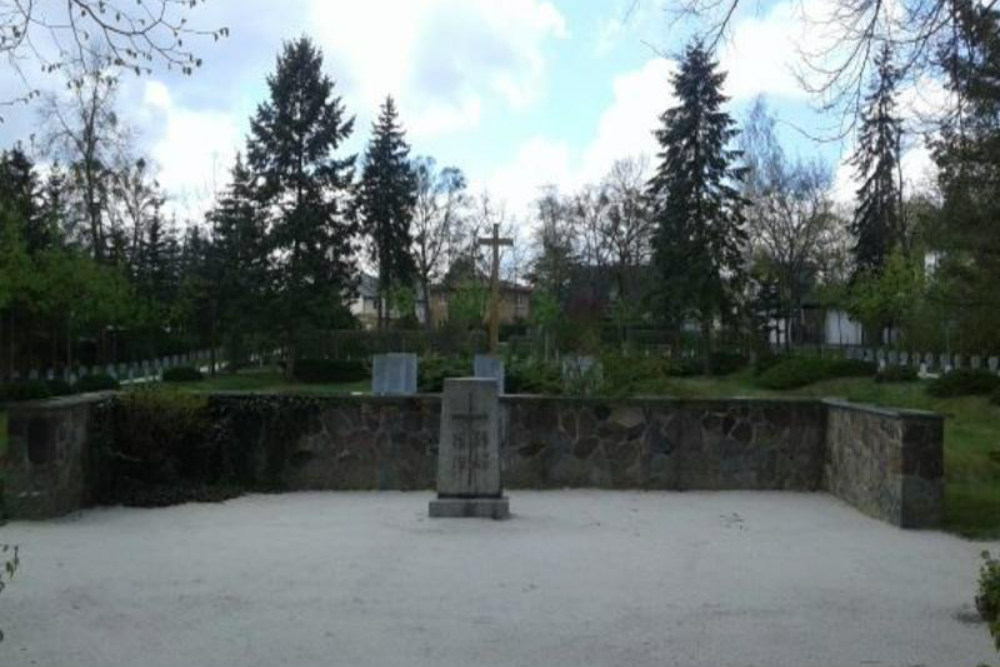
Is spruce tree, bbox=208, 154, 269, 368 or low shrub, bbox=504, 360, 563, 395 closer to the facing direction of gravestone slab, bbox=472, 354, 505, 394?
the low shrub

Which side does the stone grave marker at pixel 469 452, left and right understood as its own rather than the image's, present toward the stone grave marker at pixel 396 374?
back

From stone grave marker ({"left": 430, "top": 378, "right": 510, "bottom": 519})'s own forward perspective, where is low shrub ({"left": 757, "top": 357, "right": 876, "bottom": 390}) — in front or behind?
behind

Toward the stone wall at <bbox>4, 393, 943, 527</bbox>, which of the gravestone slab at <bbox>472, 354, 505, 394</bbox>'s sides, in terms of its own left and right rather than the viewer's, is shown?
front

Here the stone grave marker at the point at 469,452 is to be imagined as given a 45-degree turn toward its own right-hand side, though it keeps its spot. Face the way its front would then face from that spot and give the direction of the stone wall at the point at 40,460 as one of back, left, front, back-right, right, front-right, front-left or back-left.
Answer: front-right

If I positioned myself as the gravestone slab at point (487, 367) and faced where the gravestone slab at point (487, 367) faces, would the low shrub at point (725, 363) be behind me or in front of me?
behind

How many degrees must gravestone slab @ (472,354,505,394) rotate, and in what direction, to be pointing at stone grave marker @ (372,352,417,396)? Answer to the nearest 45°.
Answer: approximately 135° to its right

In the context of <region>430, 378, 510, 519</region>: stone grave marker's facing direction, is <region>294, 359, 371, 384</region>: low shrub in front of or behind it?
behind

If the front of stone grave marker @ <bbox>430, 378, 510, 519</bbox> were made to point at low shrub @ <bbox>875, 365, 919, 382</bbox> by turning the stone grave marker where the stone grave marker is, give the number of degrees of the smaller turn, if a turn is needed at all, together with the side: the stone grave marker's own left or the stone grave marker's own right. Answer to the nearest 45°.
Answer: approximately 135° to the stone grave marker's own left

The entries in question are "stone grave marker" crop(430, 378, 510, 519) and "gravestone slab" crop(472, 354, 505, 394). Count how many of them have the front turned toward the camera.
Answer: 2

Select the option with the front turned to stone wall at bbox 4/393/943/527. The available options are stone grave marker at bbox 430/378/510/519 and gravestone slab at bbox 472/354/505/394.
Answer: the gravestone slab

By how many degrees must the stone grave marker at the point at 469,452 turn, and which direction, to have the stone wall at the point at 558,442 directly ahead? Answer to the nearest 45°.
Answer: approximately 135° to its left

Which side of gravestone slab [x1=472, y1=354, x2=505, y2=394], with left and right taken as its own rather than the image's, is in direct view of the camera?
front

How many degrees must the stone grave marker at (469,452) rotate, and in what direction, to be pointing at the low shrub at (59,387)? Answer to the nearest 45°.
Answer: approximately 135° to its right

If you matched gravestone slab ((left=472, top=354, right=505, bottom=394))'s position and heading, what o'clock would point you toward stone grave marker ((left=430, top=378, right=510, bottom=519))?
The stone grave marker is roughly at 12 o'clock from the gravestone slab.
